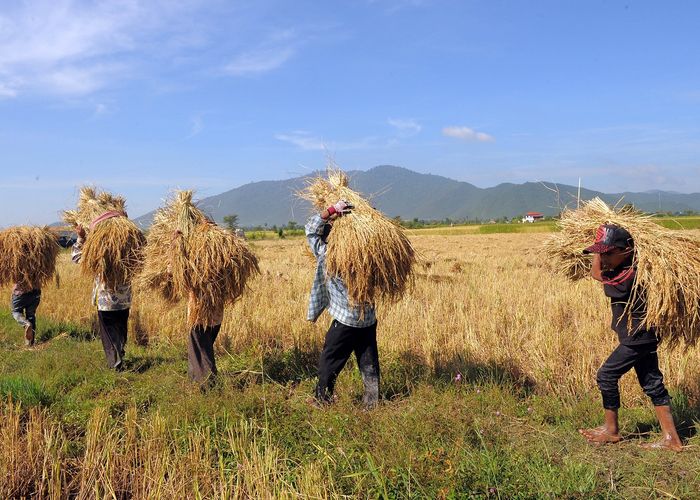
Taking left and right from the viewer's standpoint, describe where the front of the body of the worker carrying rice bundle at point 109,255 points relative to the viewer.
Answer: facing away from the viewer and to the left of the viewer

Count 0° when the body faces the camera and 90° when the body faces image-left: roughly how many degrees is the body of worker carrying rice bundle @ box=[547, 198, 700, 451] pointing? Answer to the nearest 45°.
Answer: approximately 90°

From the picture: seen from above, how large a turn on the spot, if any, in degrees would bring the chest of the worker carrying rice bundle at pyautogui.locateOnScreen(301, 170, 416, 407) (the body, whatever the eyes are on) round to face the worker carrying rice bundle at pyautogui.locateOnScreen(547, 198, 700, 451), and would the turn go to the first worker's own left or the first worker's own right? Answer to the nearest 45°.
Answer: approximately 135° to the first worker's own right

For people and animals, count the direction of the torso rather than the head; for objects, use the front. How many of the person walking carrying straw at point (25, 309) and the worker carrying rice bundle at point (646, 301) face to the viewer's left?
2

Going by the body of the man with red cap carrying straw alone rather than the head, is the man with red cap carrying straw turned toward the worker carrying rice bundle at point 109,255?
yes

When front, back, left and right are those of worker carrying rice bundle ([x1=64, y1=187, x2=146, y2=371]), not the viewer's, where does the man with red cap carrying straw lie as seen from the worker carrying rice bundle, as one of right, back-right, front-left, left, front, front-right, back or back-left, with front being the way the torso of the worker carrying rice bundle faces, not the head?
back

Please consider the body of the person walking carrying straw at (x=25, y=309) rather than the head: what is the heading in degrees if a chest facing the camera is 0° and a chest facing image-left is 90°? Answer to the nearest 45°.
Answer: approximately 90°

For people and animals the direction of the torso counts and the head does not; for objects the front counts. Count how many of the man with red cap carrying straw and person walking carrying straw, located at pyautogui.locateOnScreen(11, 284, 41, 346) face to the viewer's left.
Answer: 2

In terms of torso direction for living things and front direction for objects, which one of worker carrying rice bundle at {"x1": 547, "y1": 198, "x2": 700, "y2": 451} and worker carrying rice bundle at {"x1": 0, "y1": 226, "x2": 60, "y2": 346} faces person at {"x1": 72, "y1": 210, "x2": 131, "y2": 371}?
worker carrying rice bundle at {"x1": 547, "y1": 198, "x2": 700, "y2": 451}

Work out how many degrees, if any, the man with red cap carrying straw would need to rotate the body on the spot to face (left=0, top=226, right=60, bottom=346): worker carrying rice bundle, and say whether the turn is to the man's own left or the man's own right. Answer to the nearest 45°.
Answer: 0° — they already face them

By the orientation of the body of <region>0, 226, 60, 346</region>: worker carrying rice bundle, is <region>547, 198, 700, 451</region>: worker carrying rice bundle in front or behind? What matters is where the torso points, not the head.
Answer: behind
